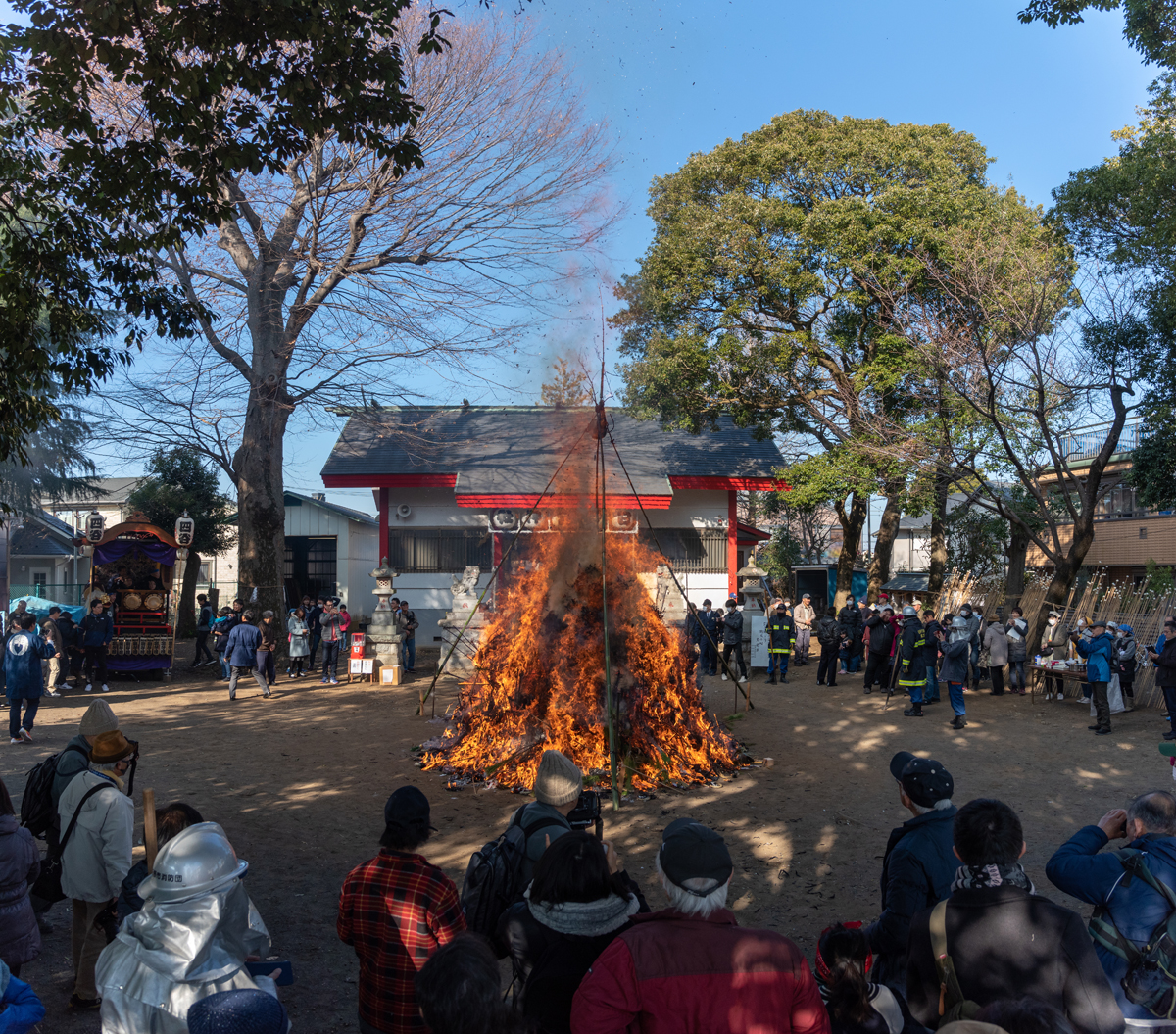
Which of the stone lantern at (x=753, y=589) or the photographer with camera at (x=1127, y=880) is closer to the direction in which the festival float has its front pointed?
the photographer with camera

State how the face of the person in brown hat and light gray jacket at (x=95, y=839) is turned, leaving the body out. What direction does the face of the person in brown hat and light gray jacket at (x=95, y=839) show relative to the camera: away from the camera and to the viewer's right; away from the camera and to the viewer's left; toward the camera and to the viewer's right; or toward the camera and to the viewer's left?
away from the camera and to the viewer's right

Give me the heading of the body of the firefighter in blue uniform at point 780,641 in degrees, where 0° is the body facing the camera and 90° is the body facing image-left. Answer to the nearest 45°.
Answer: approximately 0°

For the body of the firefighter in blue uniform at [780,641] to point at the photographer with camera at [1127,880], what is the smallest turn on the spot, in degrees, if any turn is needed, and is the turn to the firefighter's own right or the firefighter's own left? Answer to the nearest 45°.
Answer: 0° — they already face them

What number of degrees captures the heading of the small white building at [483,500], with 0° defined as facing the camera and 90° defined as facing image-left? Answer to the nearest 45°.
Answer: approximately 0°

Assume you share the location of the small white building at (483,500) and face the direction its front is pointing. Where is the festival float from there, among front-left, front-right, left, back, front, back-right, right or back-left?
front-right
